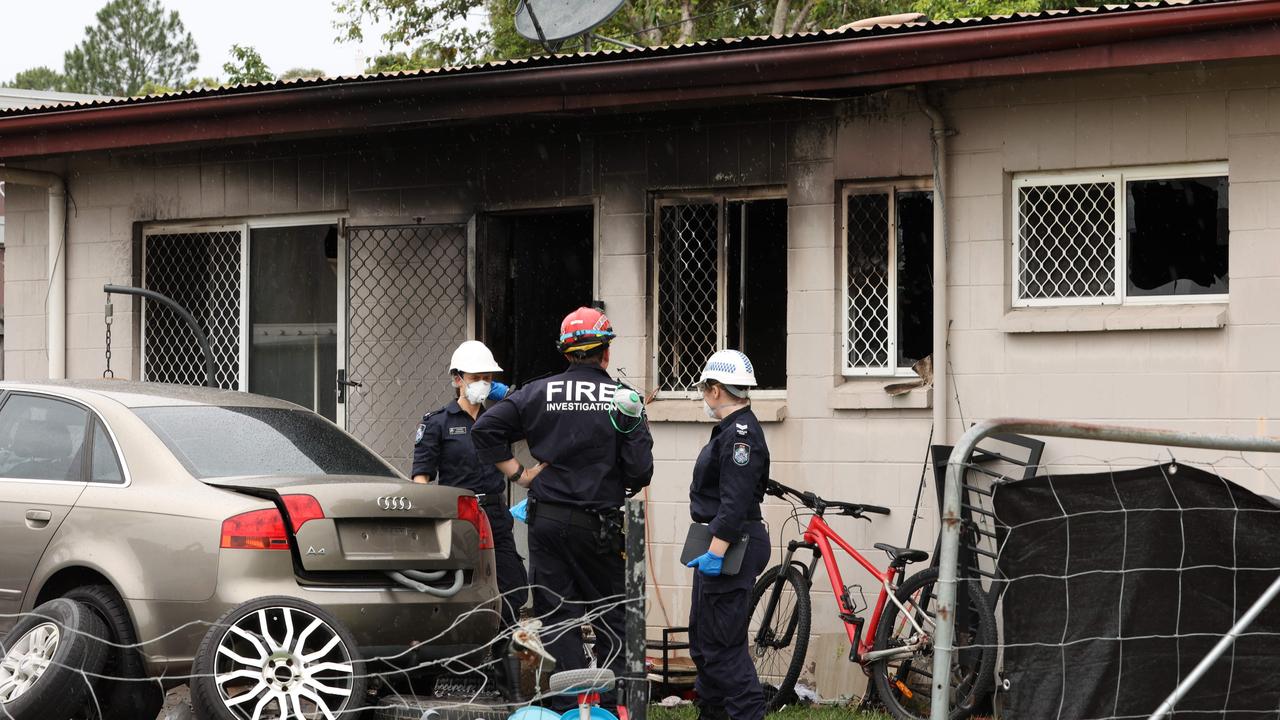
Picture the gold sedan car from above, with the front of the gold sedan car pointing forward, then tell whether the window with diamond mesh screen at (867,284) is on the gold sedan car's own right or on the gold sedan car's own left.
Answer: on the gold sedan car's own right

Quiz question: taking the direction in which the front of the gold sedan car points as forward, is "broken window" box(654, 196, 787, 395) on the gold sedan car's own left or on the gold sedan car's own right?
on the gold sedan car's own right

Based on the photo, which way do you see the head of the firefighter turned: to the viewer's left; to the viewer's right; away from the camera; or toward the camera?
away from the camera

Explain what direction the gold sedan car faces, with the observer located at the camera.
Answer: facing away from the viewer and to the left of the viewer

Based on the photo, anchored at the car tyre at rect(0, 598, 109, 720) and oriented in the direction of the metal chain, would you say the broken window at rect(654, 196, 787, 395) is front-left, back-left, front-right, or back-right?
front-right

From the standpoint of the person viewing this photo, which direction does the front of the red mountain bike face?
facing away from the viewer and to the left of the viewer

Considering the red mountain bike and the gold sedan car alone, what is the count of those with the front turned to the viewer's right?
0

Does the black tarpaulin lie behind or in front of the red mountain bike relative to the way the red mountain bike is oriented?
behind
